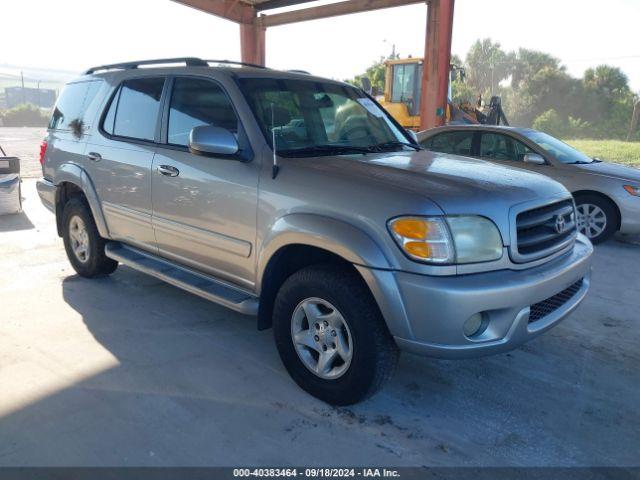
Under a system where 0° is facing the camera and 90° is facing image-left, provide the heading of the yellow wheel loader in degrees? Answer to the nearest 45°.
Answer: approximately 270°

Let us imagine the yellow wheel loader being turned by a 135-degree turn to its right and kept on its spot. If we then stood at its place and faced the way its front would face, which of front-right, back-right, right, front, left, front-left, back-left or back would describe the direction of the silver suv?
front-left

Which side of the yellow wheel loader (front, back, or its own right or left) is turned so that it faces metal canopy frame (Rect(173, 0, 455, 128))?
right

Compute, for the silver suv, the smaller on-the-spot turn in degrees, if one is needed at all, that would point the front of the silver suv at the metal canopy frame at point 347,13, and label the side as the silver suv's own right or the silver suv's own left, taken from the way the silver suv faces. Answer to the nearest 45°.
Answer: approximately 135° to the silver suv's own left
